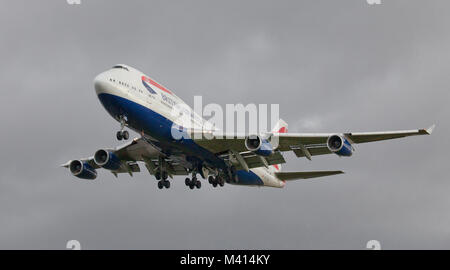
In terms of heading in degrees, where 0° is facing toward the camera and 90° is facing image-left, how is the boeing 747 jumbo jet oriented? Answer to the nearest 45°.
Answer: approximately 45°
